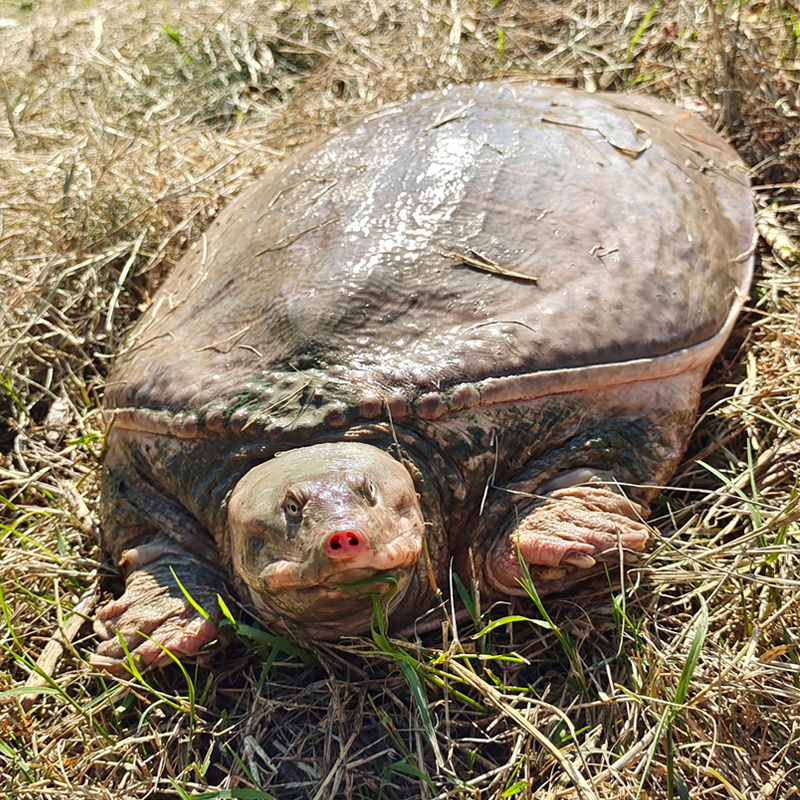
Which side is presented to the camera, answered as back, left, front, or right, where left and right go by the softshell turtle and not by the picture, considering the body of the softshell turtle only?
front
